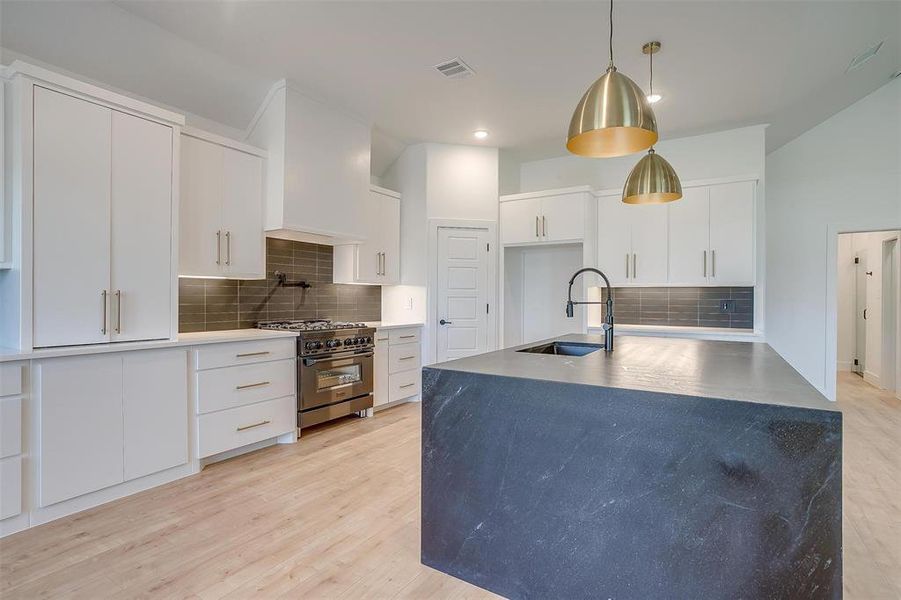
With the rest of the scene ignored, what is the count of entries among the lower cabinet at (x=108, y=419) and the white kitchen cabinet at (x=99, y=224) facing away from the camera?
0

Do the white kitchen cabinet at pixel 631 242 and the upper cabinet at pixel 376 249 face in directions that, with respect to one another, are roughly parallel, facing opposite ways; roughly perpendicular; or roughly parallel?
roughly perpendicular

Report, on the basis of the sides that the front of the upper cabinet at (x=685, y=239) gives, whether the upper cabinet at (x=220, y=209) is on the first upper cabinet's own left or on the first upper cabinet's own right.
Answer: on the first upper cabinet's own right

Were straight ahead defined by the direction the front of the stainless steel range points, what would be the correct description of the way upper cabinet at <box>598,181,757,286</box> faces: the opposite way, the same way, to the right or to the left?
to the right

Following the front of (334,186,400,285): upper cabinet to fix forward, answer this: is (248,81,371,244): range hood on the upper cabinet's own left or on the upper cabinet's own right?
on the upper cabinet's own right

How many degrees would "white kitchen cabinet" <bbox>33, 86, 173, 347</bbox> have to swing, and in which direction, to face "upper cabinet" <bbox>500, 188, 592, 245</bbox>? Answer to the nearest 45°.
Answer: approximately 45° to its left

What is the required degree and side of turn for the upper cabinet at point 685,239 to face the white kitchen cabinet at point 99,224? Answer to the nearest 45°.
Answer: approximately 45° to its right

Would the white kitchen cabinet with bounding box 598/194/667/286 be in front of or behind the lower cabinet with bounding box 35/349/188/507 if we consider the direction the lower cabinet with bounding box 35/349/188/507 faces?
in front

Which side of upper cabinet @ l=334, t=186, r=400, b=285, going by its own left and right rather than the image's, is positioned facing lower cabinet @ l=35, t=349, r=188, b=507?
right

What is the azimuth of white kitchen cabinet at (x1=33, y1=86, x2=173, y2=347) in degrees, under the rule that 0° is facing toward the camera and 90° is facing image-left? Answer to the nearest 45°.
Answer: approximately 315°

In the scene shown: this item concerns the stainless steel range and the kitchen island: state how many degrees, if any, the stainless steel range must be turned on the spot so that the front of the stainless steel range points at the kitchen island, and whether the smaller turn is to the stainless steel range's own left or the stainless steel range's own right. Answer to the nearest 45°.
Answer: approximately 45° to the stainless steel range's own right

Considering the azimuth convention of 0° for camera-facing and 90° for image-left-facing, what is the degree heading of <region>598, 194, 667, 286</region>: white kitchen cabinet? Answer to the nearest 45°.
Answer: approximately 0°

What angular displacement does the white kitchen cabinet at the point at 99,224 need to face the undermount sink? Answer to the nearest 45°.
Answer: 0° — it already faces it

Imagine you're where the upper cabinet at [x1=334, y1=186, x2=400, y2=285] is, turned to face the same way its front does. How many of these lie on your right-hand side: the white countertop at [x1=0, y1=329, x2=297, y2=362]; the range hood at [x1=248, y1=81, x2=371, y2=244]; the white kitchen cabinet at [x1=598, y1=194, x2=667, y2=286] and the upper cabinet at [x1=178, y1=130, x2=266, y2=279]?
3
